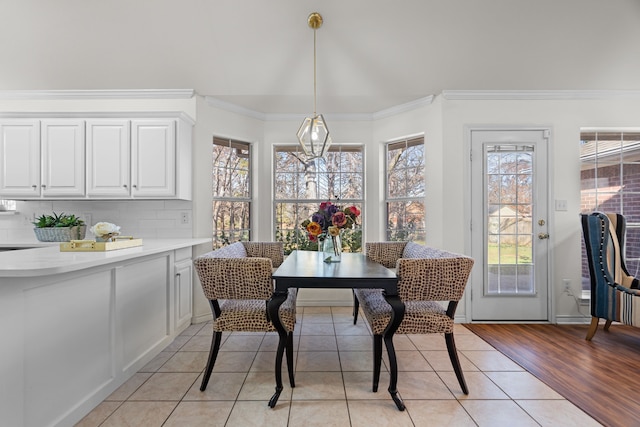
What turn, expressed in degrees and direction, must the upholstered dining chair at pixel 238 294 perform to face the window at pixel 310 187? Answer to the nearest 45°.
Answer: approximately 45° to its left

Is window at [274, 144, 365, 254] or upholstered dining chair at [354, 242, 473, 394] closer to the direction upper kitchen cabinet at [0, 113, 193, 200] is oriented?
the upholstered dining chair

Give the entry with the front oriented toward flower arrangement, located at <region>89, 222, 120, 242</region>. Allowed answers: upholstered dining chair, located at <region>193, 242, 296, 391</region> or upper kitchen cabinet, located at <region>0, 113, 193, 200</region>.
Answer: the upper kitchen cabinet

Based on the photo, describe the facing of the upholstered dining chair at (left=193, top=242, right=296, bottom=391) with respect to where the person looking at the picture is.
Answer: facing to the right of the viewer

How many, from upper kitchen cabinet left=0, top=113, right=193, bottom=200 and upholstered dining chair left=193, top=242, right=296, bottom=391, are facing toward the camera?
1

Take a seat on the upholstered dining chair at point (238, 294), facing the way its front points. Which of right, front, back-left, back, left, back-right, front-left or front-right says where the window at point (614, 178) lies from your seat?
front

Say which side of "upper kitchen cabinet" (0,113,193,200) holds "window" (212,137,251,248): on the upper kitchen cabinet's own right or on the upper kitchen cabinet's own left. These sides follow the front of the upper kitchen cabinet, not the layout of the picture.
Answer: on the upper kitchen cabinet's own left

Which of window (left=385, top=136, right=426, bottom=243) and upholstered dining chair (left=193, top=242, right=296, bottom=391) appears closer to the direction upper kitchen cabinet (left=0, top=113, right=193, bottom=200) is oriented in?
the upholstered dining chair

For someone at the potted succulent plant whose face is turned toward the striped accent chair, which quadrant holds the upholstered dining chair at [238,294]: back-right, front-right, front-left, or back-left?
front-right

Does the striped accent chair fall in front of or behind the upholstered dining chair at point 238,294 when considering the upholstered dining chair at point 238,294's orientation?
in front

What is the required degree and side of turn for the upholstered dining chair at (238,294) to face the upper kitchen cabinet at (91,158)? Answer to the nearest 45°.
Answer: approximately 135° to its left

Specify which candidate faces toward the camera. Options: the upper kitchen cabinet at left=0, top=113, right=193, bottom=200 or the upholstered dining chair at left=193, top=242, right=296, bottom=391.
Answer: the upper kitchen cabinet

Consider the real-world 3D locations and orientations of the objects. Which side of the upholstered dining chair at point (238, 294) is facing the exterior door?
front

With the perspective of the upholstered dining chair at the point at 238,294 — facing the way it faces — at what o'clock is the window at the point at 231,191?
The window is roughly at 9 o'clock from the upholstered dining chair.

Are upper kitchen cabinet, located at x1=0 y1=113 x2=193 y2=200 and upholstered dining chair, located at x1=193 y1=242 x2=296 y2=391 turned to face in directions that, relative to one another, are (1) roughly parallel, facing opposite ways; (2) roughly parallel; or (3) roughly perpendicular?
roughly perpendicular

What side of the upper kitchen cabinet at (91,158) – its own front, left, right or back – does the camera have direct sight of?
front
